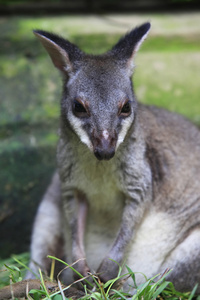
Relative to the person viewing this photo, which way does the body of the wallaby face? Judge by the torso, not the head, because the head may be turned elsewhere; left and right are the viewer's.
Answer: facing the viewer and to the left of the viewer
